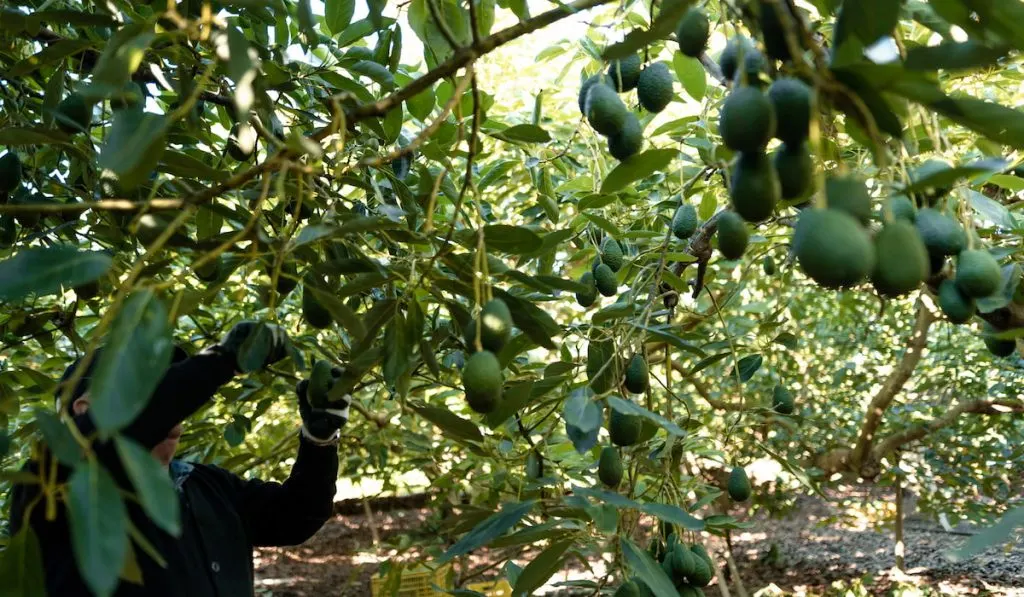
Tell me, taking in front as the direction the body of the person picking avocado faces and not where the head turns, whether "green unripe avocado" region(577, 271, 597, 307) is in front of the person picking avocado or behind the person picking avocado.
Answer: in front

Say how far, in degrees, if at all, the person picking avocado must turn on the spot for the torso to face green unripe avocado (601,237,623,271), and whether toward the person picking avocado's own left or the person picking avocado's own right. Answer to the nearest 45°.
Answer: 0° — they already face it

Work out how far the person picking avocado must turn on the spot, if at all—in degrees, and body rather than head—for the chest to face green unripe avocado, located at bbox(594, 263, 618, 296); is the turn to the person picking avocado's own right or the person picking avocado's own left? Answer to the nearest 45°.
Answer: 0° — they already face it
